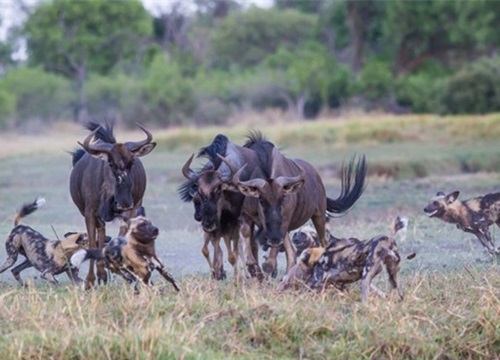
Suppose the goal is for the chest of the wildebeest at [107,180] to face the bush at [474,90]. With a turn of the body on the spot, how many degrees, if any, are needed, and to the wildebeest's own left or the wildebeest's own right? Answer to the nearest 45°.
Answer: approximately 135° to the wildebeest's own left

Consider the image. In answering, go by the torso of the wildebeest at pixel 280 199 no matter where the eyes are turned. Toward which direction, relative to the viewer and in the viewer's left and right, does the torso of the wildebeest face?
facing the viewer and to the left of the viewer

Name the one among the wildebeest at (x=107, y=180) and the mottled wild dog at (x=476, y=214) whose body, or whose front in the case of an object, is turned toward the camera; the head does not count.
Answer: the wildebeest

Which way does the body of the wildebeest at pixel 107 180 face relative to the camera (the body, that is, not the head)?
toward the camera

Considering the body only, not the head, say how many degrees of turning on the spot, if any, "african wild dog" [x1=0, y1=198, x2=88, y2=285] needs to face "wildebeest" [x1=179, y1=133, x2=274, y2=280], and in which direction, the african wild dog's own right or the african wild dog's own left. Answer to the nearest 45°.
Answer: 0° — it already faces it

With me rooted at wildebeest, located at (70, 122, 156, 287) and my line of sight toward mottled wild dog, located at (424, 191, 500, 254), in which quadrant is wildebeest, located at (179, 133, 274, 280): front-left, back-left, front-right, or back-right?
front-right

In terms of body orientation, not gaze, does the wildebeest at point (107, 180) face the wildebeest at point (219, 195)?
no

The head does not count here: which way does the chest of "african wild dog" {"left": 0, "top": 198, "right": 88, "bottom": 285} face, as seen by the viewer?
to the viewer's right

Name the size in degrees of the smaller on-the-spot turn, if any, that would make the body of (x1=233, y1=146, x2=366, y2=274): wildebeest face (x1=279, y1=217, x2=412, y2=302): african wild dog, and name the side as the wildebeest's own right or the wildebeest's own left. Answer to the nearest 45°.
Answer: approximately 90° to the wildebeest's own left

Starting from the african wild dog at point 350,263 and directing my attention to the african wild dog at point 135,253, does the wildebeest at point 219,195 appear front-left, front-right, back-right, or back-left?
front-right

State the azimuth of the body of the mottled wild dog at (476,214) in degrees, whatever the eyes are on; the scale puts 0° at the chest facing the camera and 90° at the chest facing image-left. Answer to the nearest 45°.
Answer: approximately 90°

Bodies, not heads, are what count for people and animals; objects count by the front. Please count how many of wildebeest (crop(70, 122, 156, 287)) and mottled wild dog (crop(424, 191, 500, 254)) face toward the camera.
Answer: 1
